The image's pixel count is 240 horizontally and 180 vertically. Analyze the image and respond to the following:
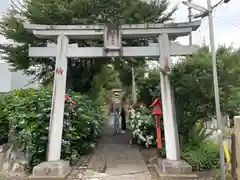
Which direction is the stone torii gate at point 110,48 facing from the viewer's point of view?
toward the camera

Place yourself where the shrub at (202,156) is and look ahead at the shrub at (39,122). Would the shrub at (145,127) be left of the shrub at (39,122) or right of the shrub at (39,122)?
right

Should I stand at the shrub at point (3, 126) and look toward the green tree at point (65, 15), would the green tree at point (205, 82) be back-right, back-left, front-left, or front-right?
front-right

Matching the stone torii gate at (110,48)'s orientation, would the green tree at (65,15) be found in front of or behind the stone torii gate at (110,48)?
behind

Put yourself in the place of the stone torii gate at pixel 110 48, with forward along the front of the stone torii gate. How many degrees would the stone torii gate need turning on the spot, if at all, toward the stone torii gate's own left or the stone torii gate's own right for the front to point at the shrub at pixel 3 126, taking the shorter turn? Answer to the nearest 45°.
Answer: approximately 90° to the stone torii gate's own right

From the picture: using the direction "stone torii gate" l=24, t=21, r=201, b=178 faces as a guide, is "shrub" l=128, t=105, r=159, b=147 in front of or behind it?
behind

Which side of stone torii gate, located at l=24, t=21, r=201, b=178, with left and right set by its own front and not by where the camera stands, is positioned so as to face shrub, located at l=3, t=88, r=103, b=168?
right
